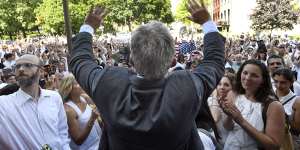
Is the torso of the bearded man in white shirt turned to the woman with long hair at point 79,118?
no

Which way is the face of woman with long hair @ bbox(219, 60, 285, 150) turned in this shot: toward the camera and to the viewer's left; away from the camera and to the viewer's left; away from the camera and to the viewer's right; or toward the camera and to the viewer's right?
toward the camera and to the viewer's left

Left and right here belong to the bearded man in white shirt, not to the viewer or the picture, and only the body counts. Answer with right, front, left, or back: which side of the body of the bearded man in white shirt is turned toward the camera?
front

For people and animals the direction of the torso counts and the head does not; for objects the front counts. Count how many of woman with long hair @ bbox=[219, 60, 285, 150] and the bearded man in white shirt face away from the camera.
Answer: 0

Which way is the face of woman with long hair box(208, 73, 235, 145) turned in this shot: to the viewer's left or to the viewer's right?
to the viewer's left

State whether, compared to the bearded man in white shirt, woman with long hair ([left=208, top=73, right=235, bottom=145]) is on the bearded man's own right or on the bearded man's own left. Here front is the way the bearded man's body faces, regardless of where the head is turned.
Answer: on the bearded man's own left

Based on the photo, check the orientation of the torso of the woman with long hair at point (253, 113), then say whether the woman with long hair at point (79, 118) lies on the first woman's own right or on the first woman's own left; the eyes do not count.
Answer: on the first woman's own right

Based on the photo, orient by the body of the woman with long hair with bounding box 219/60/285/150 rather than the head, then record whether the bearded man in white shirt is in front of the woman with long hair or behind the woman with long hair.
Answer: in front

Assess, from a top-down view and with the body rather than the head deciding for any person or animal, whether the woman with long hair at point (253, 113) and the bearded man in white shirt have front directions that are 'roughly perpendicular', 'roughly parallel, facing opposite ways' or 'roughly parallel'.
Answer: roughly perpendicular

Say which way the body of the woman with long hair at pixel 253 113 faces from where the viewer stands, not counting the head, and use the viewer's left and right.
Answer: facing the viewer and to the left of the viewer

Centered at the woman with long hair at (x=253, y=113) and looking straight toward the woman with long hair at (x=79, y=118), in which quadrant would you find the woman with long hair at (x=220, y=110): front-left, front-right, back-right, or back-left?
front-right
